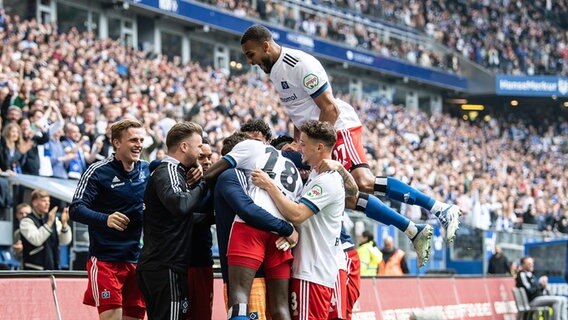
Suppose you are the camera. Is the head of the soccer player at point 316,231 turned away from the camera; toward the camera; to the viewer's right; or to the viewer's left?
to the viewer's left

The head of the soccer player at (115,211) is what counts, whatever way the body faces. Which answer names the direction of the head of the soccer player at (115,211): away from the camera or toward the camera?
toward the camera

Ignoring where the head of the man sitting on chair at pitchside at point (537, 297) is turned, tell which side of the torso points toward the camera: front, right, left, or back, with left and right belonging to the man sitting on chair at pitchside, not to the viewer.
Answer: right

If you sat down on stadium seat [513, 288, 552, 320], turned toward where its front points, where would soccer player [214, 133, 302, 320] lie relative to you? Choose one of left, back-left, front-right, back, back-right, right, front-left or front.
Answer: right

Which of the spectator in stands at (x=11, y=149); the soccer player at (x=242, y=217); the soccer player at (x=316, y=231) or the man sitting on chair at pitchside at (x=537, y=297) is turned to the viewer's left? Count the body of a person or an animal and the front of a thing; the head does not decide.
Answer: the soccer player at (x=316, y=231)

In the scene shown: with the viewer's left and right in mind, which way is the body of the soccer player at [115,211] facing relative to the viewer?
facing the viewer and to the right of the viewer

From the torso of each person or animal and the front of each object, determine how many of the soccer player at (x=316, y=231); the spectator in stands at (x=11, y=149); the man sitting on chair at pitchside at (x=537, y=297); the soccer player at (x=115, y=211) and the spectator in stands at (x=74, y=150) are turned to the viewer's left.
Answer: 1

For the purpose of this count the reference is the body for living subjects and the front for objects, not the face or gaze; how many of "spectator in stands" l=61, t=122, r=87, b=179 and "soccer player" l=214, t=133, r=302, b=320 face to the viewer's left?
0

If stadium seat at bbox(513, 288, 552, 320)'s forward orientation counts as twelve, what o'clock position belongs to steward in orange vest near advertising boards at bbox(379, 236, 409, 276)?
The steward in orange vest near advertising boards is roughly at 7 o'clock from the stadium seat.
